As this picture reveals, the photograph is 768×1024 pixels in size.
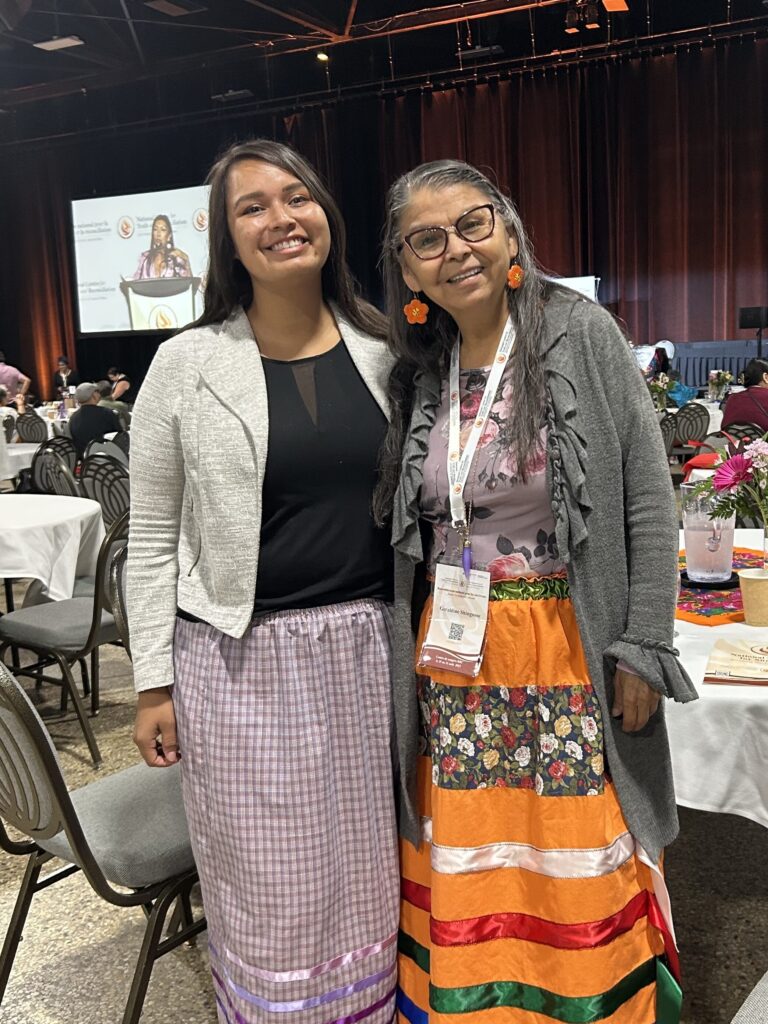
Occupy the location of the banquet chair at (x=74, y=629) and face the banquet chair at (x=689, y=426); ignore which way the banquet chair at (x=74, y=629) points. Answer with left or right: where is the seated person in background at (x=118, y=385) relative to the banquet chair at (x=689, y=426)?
left

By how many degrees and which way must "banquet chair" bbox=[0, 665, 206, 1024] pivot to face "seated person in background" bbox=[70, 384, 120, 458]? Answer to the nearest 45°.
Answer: approximately 45° to its left
